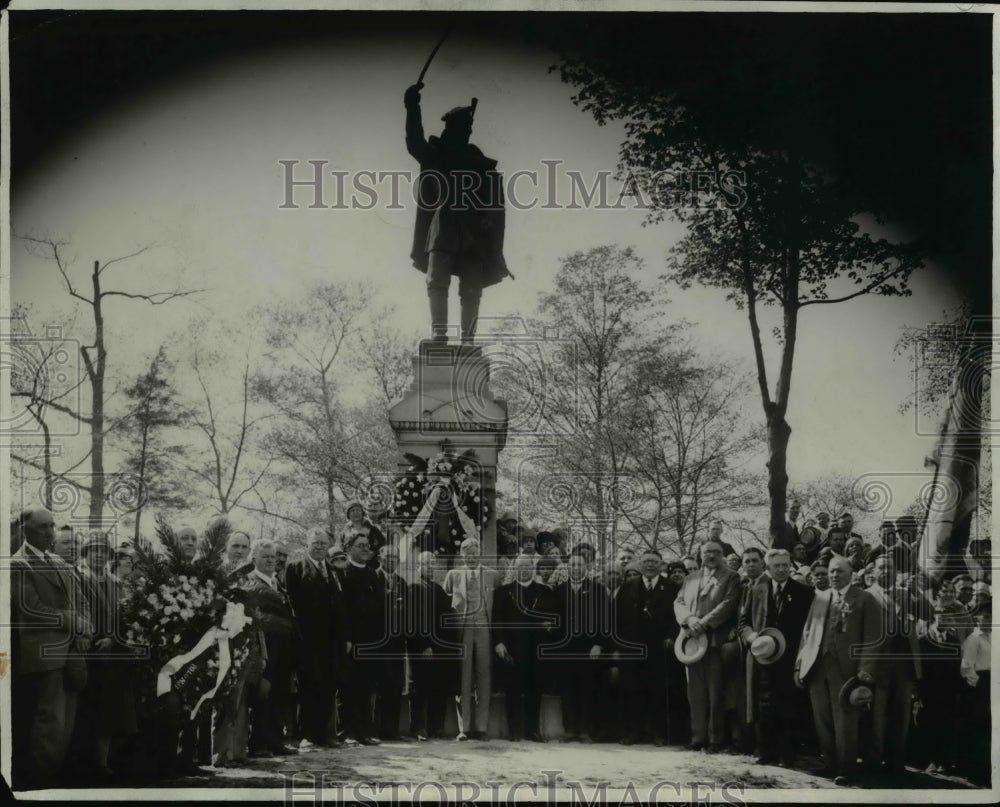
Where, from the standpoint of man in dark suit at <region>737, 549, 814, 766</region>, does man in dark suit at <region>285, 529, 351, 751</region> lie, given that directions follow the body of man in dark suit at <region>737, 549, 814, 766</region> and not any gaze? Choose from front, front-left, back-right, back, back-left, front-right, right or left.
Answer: right

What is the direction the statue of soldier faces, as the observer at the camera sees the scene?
facing the viewer

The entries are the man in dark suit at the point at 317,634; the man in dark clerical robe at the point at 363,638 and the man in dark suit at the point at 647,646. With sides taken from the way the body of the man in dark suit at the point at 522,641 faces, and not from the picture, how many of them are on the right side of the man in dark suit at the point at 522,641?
2

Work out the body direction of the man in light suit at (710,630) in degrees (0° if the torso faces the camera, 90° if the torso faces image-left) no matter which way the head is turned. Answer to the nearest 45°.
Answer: approximately 0°

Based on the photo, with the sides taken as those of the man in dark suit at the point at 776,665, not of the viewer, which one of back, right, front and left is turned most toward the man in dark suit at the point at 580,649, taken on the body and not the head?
right

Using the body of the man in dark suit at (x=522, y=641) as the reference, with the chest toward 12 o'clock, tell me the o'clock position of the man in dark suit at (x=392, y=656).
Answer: the man in dark suit at (x=392, y=656) is roughly at 3 o'clock from the man in dark suit at (x=522, y=641).

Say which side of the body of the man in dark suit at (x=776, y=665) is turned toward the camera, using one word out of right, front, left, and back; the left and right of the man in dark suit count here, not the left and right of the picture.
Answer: front

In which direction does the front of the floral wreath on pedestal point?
toward the camera

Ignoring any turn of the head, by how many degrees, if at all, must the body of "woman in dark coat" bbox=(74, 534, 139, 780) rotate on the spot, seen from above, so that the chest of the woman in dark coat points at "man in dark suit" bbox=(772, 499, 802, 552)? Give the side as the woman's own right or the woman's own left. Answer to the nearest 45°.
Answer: approximately 45° to the woman's own left

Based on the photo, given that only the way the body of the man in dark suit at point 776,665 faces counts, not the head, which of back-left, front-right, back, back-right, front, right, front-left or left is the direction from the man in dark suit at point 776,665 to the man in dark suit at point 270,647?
right
